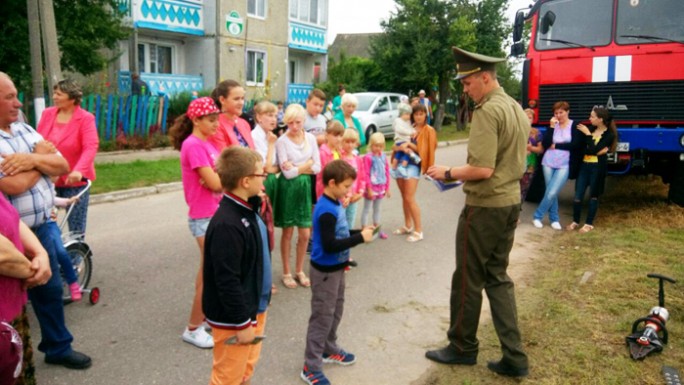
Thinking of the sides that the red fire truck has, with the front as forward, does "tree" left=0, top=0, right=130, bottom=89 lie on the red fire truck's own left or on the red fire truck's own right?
on the red fire truck's own right

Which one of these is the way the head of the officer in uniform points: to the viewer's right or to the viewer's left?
to the viewer's left

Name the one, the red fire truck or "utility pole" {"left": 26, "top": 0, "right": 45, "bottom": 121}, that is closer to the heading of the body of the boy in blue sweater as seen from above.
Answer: the red fire truck

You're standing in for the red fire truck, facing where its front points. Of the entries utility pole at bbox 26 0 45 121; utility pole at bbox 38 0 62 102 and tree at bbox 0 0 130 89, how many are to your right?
3

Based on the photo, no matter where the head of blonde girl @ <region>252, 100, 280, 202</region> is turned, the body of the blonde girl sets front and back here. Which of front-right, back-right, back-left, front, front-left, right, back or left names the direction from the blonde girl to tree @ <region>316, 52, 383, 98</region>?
back-left

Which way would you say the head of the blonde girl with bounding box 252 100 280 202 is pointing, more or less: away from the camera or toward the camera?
toward the camera

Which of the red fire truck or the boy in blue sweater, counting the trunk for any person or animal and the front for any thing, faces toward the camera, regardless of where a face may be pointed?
the red fire truck

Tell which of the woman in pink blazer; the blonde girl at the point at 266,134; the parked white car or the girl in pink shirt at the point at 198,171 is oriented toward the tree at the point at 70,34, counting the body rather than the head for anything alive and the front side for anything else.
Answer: the parked white car

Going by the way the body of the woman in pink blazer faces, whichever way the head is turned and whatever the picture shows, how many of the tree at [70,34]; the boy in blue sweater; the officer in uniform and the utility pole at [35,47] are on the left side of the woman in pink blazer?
2

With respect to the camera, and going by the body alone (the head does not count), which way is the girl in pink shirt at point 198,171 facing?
to the viewer's right

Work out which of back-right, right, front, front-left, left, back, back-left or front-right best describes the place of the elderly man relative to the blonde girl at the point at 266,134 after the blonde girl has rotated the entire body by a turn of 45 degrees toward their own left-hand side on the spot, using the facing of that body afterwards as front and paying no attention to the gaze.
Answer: back-right

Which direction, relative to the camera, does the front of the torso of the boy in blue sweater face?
to the viewer's right

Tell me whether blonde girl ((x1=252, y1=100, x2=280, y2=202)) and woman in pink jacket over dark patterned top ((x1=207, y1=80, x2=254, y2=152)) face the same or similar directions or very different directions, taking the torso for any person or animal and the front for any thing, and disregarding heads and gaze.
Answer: same or similar directions

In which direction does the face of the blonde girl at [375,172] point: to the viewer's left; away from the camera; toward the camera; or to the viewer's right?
toward the camera

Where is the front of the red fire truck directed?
toward the camera

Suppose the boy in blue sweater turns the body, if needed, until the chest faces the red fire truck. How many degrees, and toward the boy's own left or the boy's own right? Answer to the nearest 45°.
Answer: approximately 45° to the boy's own left

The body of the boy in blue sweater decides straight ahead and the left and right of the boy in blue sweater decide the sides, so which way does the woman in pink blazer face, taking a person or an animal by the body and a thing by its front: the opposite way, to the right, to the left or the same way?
to the right

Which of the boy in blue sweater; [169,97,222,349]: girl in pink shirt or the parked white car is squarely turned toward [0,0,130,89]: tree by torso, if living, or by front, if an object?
the parked white car

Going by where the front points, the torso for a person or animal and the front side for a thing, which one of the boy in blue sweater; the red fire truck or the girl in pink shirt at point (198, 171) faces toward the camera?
the red fire truck

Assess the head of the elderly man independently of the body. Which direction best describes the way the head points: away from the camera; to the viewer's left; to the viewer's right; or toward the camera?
to the viewer's right

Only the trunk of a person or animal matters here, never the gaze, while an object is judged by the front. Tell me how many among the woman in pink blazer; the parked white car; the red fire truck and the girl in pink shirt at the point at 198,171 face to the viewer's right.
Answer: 1

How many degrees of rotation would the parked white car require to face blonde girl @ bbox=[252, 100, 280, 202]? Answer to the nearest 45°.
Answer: approximately 45° to its left
